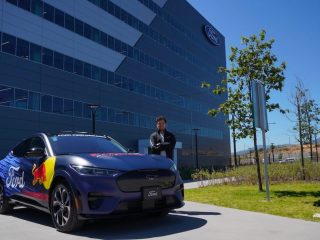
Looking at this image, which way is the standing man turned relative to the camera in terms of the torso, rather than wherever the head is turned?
toward the camera

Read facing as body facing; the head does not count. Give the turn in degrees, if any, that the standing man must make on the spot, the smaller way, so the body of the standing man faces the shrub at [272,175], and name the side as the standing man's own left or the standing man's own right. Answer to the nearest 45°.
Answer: approximately 135° to the standing man's own left

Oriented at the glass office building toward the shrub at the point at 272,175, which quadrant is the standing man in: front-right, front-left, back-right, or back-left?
front-right

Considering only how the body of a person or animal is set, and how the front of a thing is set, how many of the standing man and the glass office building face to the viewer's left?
0

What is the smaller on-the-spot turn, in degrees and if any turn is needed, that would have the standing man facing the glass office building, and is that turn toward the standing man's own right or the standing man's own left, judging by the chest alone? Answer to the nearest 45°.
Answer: approximately 180°

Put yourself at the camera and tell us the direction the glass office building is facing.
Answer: facing the viewer and to the right of the viewer

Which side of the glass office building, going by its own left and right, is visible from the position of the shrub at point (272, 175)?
front

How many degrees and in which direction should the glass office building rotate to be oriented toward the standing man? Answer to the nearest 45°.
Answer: approximately 45° to its right
